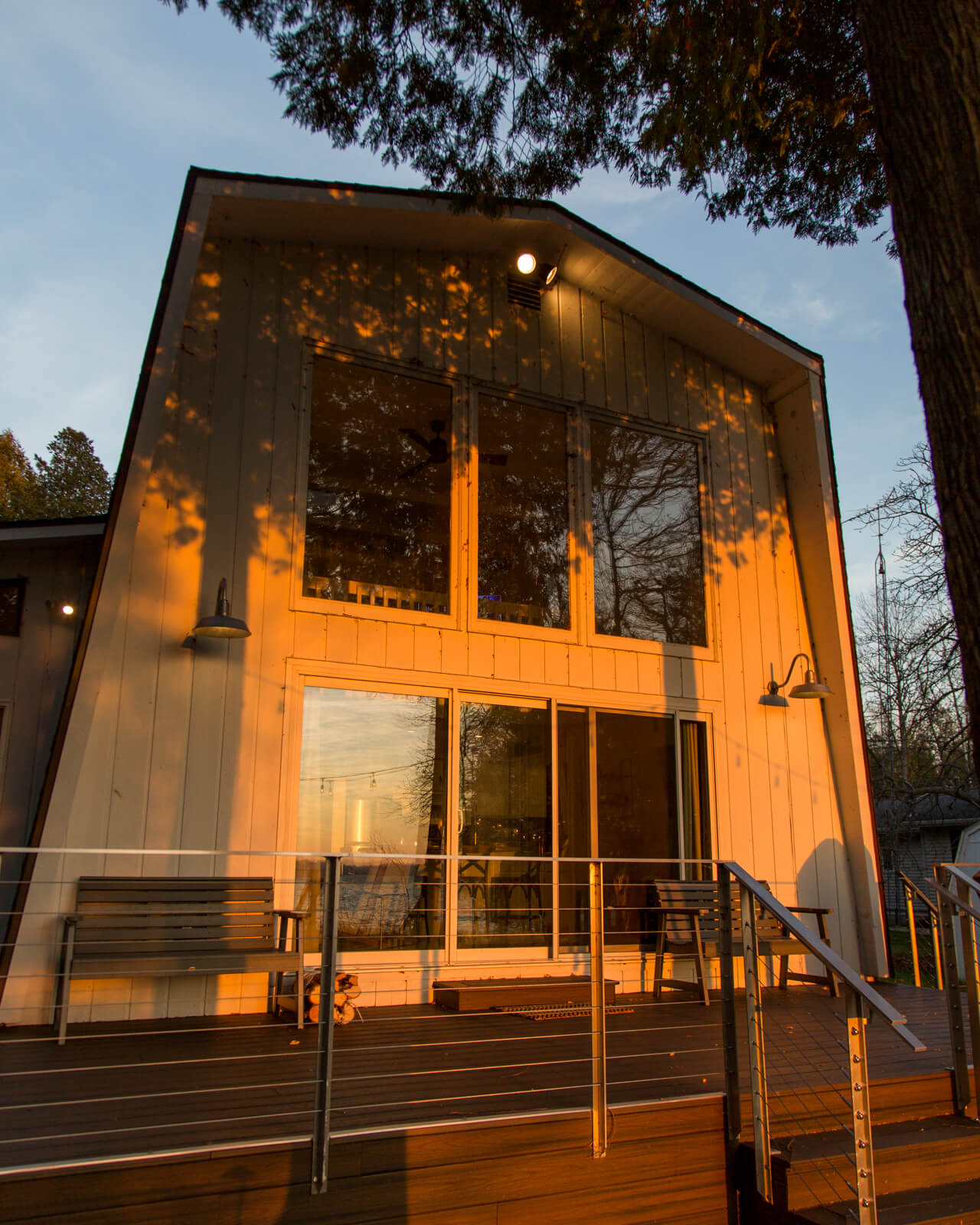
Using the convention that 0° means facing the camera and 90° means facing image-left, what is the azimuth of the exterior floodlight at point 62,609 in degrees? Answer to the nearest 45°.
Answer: approximately 0°

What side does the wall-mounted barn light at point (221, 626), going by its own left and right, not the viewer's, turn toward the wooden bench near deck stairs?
left

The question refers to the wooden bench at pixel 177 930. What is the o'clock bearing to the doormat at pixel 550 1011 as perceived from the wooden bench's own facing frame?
The doormat is roughly at 9 o'clock from the wooden bench.

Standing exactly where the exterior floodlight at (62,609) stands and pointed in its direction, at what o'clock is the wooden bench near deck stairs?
The wooden bench near deck stairs is roughly at 10 o'clock from the exterior floodlight.

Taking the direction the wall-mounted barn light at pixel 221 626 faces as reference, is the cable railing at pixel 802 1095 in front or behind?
in front

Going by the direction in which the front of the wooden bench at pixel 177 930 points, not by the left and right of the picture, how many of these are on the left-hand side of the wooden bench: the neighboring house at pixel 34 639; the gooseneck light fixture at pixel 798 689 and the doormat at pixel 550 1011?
2

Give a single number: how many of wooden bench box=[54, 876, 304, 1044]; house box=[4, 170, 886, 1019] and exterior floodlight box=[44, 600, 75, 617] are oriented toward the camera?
3

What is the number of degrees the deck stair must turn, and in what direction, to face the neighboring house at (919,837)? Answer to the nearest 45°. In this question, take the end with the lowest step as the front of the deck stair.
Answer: approximately 135° to its left

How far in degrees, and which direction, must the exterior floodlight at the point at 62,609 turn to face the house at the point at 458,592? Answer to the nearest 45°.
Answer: approximately 45° to its left

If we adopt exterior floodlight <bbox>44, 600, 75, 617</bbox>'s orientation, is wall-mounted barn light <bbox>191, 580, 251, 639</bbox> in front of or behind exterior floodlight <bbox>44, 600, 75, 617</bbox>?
in front
